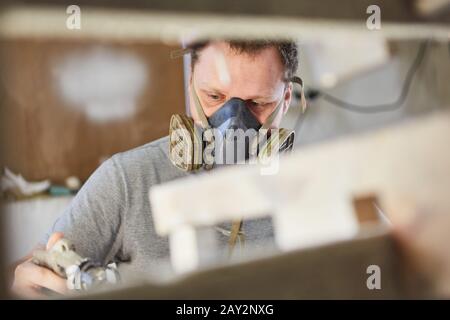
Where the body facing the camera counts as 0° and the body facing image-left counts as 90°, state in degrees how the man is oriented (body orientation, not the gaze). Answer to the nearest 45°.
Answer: approximately 0°
